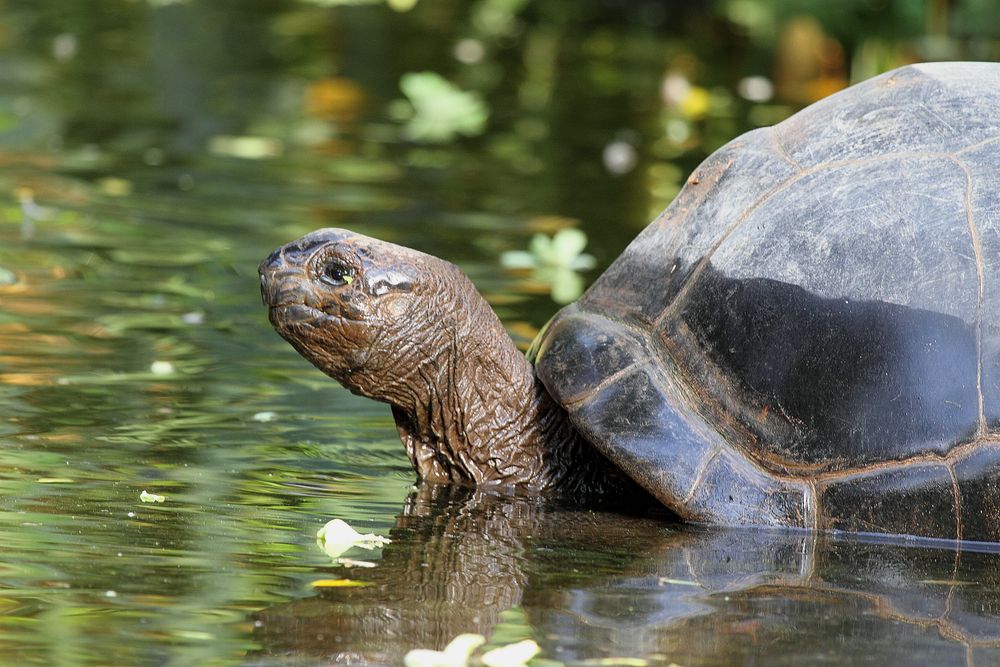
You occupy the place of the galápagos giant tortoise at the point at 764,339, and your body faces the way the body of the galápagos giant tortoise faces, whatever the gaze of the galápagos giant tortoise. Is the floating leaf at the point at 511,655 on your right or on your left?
on your left

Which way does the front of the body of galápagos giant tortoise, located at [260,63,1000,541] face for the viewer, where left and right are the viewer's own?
facing to the left of the viewer

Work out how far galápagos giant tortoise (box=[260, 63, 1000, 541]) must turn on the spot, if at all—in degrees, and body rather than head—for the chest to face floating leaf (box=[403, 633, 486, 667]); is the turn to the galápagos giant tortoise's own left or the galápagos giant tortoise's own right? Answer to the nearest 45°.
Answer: approximately 45° to the galápagos giant tortoise's own left

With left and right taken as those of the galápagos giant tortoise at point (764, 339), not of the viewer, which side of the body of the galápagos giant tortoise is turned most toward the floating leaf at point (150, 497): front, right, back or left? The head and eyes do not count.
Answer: front

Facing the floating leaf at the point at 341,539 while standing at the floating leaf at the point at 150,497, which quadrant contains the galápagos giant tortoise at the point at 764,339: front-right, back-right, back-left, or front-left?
front-left

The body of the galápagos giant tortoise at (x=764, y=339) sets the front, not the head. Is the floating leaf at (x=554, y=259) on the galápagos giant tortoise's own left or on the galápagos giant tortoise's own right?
on the galápagos giant tortoise's own right

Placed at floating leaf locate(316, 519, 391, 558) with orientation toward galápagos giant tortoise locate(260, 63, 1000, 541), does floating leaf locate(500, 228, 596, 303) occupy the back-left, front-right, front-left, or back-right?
front-left
